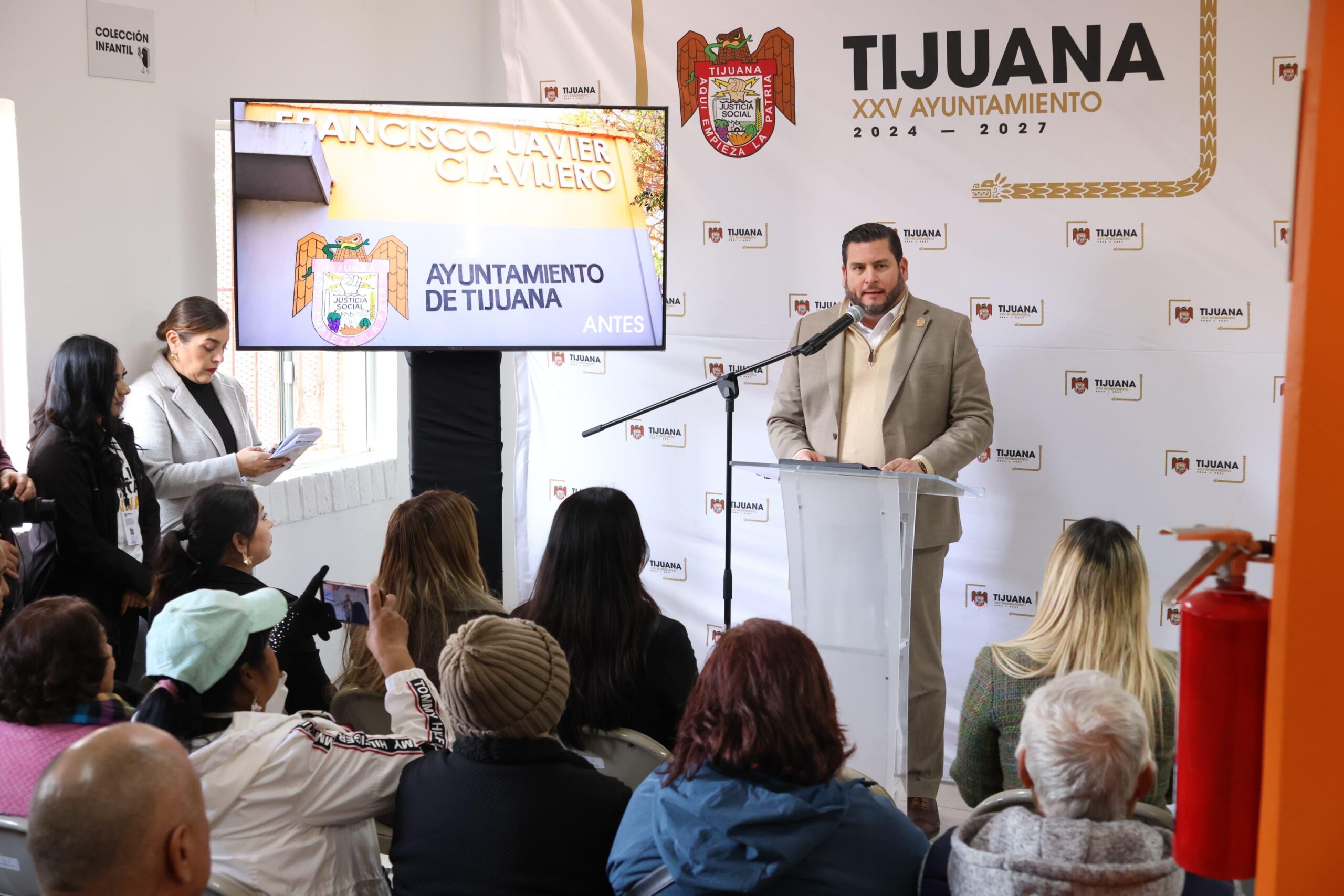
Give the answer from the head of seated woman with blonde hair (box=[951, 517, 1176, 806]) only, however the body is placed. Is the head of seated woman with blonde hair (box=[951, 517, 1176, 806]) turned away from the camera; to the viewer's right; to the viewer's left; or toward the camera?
away from the camera

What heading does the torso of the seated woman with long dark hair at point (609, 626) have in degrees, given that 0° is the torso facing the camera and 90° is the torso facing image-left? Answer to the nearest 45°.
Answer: approximately 180°

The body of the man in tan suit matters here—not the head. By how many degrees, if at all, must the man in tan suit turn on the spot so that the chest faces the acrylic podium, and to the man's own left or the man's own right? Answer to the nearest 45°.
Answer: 0° — they already face it

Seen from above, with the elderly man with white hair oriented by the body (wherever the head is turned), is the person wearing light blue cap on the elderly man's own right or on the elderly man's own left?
on the elderly man's own left

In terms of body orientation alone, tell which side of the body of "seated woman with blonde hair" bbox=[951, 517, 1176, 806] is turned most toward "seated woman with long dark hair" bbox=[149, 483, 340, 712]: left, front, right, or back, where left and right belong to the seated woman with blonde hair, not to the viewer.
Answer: left

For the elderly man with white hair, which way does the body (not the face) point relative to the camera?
away from the camera

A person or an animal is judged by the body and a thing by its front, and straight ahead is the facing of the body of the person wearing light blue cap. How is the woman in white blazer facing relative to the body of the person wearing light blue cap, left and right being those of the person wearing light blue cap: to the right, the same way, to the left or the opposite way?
to the right

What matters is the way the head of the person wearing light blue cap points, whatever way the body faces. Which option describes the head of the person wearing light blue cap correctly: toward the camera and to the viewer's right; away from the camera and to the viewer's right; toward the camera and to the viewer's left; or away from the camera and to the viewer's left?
away from the camera and to the viewer's right

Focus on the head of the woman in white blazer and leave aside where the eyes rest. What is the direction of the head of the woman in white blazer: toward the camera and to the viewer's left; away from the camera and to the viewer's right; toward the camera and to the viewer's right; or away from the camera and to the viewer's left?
toward the camera and to the viewer's right

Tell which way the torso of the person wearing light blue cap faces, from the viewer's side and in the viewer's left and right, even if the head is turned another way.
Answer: facing away from the viewer and to the right of the viewer

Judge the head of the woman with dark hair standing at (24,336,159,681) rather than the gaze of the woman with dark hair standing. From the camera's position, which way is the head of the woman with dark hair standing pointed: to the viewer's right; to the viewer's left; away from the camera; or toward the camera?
to the viewer's right

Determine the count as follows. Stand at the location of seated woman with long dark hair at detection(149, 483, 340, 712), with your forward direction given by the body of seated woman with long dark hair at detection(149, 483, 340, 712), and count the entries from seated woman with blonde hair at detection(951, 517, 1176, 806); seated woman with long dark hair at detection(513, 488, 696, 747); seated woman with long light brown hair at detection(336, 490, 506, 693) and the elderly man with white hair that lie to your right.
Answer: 4

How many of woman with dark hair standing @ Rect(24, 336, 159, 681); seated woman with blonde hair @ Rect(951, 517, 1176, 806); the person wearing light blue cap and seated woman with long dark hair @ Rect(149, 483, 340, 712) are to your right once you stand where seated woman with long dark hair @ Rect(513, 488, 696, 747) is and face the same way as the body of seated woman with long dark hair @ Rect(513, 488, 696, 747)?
1

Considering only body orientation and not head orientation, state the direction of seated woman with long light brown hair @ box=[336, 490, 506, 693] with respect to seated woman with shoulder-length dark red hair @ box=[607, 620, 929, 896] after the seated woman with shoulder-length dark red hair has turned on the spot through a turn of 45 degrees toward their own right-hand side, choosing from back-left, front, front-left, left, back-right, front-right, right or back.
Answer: left

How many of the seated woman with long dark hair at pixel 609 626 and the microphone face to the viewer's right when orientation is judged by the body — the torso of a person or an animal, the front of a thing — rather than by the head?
1

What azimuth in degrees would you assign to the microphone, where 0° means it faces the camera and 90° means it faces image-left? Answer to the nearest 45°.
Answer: approximately 270°

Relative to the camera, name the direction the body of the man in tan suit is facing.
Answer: toward the camera

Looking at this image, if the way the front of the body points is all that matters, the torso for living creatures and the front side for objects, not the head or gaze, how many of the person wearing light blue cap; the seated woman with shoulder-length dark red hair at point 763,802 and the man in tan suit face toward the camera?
1
